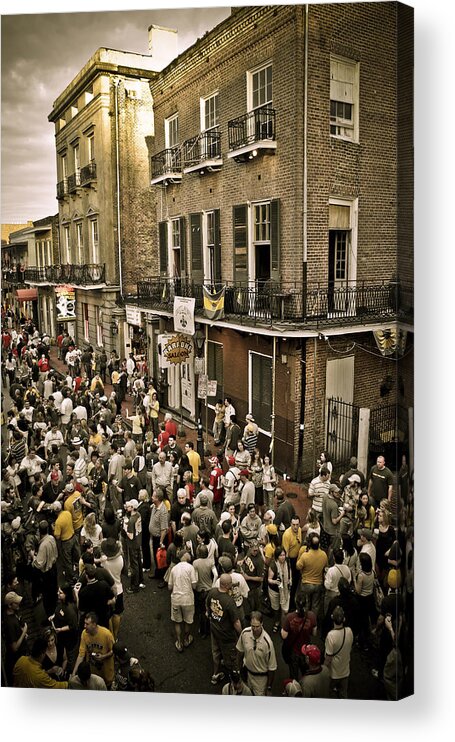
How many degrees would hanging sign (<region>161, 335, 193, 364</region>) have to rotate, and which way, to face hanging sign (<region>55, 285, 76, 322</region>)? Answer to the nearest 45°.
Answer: approximately 135° to its right

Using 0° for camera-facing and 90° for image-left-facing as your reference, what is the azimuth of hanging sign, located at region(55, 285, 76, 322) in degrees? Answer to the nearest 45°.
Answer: approximately 0°

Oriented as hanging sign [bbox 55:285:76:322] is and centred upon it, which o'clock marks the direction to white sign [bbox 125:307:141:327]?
The white sign is roughly at 10 o'clock from the hanging sign.

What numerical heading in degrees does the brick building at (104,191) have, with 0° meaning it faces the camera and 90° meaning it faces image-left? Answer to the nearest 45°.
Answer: approximately 45°

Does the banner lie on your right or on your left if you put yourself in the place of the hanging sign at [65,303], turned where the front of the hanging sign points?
on your left

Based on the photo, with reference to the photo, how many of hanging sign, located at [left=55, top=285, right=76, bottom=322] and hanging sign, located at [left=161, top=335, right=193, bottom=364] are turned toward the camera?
2

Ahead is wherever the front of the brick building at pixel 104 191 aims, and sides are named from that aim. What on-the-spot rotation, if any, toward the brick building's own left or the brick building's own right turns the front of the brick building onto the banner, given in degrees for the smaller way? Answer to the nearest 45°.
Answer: approximately 90° to the brick building's own left
